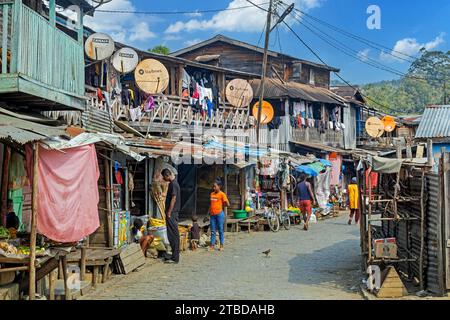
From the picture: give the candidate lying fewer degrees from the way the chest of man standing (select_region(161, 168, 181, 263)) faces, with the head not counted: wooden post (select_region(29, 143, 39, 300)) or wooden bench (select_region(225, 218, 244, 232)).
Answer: the wooden post

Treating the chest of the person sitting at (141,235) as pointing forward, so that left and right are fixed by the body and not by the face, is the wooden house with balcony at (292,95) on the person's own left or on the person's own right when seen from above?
on the person's own left

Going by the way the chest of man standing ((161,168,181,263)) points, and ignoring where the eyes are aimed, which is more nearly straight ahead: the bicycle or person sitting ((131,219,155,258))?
the person sitting

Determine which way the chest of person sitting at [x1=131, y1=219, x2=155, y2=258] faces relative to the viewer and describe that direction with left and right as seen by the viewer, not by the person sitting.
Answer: facing to the right of the viewer

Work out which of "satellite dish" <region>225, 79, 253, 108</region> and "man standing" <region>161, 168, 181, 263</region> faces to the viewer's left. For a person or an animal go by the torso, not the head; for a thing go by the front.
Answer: the man standing

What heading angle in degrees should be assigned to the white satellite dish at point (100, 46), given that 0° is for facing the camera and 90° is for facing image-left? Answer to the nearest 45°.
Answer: approximately 0°

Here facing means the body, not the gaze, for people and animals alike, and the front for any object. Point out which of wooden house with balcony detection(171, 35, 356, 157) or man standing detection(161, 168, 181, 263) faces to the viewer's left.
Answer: the man standing

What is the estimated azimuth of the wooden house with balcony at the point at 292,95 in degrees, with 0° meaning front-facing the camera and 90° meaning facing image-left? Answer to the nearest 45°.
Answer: approximately 315°

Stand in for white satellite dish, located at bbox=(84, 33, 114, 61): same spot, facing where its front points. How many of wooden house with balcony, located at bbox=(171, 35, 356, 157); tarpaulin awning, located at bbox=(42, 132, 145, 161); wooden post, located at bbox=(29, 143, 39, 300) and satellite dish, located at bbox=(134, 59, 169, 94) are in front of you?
2

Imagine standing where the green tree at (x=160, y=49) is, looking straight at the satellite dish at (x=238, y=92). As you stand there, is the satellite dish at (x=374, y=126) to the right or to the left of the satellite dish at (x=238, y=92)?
left

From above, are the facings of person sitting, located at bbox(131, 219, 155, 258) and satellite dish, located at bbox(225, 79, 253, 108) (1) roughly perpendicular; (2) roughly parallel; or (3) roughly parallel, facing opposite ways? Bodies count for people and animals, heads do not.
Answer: roughly perpendicular
